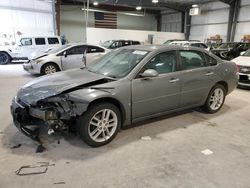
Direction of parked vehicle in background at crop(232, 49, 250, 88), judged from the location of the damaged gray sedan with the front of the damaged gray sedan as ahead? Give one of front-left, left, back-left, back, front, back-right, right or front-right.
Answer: back

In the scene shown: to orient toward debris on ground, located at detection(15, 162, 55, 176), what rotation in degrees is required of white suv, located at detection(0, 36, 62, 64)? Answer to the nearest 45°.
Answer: approximately 90° to its left

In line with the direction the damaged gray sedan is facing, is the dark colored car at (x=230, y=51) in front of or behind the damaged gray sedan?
behind

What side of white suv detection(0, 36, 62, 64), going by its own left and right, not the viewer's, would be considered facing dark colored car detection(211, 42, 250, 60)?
back

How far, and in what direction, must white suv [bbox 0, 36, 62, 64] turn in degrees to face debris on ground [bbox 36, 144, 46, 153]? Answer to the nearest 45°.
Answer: approximately 90° to its left

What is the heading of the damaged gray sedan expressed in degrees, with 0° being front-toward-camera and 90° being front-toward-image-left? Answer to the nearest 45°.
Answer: approximately 45°

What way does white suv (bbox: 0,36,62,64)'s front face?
to the viewer's left

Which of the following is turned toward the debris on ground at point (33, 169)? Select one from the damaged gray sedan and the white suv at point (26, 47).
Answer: the damaged gray sedan

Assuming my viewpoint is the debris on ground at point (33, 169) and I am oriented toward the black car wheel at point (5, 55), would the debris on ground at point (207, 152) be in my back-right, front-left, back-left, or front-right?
back-right
